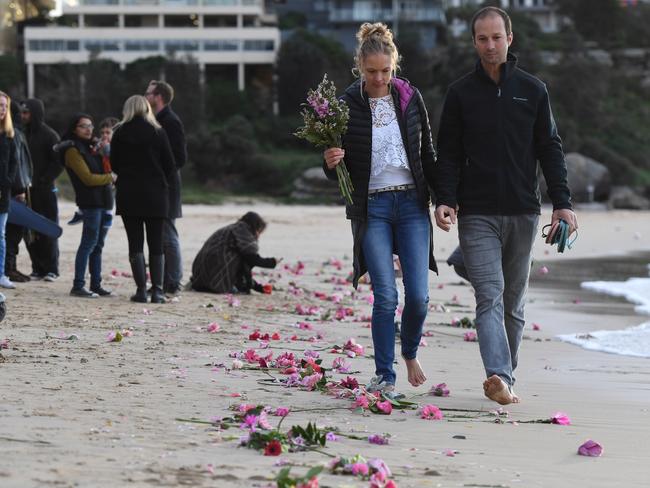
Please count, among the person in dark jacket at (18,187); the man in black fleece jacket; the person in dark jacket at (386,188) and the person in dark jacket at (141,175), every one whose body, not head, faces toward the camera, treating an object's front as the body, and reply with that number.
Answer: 2

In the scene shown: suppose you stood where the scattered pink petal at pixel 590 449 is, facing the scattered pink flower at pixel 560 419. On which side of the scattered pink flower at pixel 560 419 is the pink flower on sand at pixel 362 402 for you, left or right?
left

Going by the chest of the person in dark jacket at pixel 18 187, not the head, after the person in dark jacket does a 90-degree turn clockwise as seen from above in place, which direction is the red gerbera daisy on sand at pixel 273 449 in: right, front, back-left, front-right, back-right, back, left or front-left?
front

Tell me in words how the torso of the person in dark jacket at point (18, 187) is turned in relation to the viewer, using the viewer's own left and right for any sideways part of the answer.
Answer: facing to the right of the viewer

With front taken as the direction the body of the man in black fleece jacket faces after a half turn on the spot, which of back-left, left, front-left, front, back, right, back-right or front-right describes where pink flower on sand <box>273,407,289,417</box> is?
back-left

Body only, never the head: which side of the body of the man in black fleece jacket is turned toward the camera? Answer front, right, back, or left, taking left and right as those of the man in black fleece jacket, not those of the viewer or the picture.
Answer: front

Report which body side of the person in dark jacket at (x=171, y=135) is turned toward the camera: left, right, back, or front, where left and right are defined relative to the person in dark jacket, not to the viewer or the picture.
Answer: left

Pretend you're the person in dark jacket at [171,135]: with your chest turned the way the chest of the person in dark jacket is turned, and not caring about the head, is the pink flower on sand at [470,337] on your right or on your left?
on your left

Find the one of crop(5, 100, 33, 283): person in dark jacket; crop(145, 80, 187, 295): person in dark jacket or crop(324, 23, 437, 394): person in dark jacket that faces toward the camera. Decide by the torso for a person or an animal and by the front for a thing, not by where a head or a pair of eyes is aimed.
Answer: crop(324, 23, 437, 394): person in dark jacket

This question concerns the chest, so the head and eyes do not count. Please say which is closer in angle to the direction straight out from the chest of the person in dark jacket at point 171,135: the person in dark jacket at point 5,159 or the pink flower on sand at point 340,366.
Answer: the person in dark jacket

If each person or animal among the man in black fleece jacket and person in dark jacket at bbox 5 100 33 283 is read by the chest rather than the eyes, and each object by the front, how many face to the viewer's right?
1

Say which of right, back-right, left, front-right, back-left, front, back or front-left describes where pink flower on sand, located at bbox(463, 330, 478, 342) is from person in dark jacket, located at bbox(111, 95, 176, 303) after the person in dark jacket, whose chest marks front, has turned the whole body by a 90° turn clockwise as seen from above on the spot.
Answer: front-right

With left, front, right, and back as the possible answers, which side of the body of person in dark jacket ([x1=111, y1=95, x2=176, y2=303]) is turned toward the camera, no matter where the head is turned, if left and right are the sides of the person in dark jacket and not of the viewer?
back

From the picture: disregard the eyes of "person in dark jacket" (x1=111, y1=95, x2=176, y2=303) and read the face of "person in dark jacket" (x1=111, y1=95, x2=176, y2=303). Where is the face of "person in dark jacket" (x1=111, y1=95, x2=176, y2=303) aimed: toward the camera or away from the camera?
away from the camera

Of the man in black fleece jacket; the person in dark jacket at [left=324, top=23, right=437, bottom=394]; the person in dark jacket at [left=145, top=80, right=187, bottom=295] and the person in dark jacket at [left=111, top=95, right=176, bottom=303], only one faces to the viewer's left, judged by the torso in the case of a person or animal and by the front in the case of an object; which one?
the person in dark jacket at [left=145, top=80, right=187, bottom=295]

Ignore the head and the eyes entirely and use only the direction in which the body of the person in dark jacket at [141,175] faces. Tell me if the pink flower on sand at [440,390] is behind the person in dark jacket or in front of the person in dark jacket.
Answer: behind

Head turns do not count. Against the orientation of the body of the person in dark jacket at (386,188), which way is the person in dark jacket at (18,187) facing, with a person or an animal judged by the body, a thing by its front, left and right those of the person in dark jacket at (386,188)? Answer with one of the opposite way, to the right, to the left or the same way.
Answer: to the left
